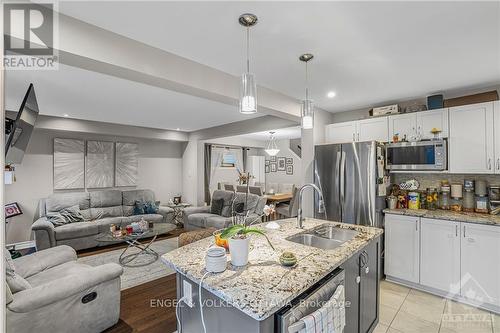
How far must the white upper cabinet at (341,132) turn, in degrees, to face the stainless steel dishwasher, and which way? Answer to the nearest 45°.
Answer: approximately 45° to its left

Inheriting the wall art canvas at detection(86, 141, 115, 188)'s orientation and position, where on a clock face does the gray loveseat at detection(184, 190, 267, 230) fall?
The gray loveseat is roughly at 10 o'clock from the wall art canvas.

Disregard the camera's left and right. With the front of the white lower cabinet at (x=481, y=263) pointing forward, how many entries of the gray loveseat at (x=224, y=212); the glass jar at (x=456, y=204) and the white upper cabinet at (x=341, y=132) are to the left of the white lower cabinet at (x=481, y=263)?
0

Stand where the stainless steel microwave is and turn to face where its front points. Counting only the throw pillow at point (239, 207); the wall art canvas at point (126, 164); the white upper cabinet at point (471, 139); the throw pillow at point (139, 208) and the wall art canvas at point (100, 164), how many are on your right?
4

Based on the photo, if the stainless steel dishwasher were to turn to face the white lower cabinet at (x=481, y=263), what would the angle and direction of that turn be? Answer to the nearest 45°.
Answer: approximately 90° to its left

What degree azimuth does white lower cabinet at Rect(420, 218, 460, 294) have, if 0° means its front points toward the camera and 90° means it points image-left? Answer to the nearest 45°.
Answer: approximately 45°

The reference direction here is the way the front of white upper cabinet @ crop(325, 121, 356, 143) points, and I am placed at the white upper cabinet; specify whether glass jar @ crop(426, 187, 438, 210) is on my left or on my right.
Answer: on my left

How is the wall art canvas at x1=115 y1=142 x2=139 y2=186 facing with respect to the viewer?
toward the camera

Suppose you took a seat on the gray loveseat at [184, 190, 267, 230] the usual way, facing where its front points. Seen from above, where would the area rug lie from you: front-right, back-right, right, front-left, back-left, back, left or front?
front

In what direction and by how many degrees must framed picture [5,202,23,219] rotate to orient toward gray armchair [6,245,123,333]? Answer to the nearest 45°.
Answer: approximately 45° to its right

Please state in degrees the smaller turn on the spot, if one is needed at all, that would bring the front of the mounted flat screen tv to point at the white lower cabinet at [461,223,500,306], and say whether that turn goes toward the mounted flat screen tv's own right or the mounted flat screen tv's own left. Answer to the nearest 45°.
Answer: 0° — it already faces it

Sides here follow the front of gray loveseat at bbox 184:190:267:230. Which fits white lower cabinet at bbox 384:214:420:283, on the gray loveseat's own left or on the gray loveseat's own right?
on the gray loveseat's own left

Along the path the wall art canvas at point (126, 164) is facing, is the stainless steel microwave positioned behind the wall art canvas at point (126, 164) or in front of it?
in front

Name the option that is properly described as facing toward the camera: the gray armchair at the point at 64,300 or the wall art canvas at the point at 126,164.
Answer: the wall art canvas

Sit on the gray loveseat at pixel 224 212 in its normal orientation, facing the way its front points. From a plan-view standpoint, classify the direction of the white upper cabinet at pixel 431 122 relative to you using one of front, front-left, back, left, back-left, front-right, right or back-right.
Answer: left

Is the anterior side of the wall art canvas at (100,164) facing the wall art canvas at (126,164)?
no

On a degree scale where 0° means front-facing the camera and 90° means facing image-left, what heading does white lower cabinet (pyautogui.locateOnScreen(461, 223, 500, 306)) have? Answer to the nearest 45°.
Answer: approximately 45°

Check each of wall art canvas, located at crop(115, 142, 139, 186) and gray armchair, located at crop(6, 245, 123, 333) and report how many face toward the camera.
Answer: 1

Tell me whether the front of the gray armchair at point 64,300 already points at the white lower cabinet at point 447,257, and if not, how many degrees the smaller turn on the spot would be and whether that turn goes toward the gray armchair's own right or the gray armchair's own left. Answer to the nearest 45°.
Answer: approximately 90° to the gray armchair's own right

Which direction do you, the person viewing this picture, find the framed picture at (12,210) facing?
facing the viewer and to the right of the viewer
